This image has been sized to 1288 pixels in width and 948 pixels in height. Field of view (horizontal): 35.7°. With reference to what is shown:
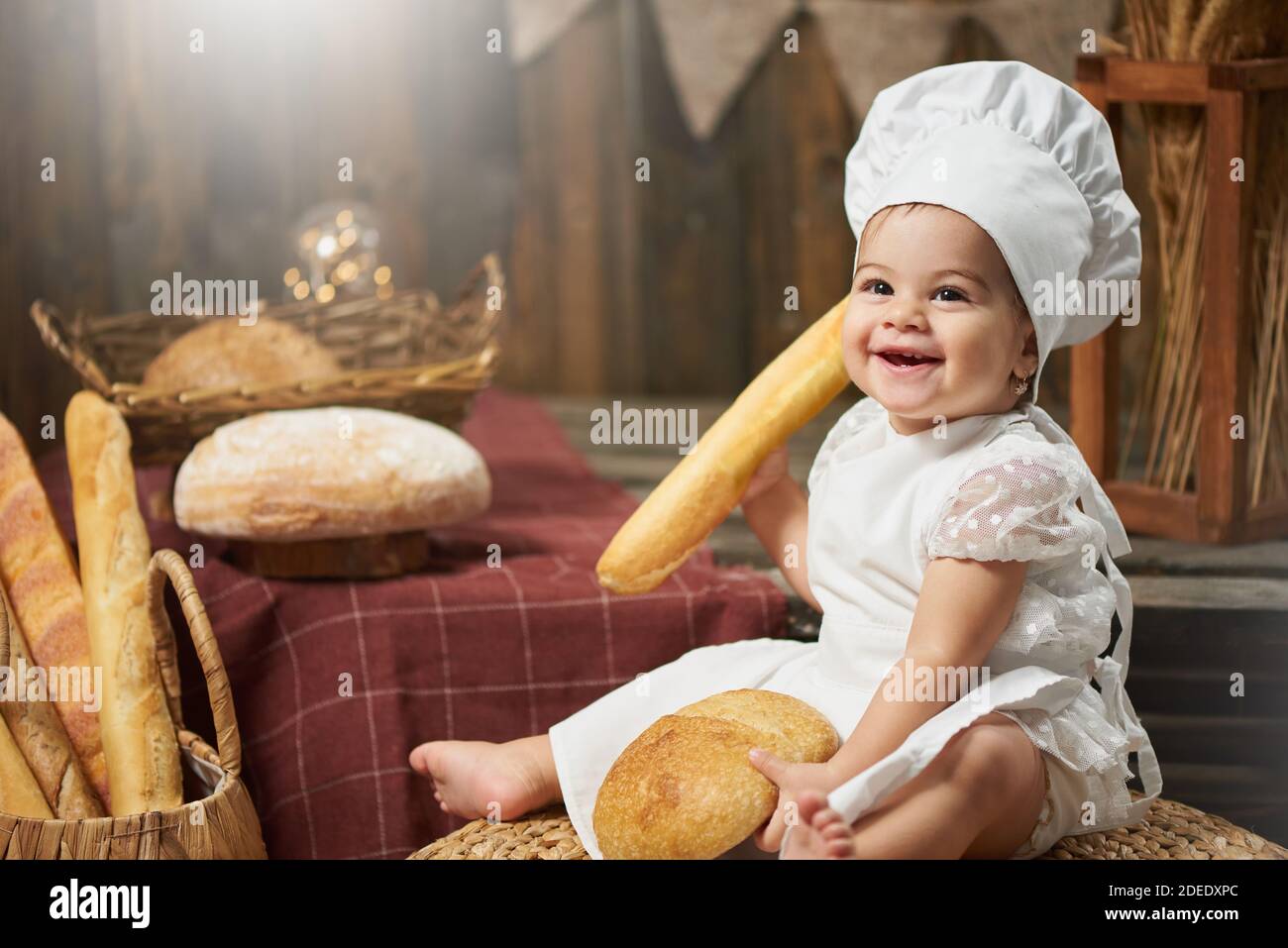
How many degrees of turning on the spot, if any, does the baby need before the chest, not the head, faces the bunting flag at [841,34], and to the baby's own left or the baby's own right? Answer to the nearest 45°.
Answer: approximately 135° to the baby's own right

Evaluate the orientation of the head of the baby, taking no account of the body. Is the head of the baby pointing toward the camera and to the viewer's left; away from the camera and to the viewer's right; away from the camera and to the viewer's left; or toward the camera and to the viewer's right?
toward the camera and to the viewer's left

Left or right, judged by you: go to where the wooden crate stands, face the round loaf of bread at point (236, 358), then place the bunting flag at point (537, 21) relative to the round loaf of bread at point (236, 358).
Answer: right

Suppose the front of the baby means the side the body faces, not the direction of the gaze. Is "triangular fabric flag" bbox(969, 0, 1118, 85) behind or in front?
behind

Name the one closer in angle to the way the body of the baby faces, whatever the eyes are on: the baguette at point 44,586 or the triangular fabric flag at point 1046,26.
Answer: the baguette

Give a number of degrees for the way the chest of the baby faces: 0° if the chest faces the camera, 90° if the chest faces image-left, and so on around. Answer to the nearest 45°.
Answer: approximately 45°

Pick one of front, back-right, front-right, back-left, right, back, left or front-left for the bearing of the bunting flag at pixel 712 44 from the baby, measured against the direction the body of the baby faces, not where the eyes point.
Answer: back-right

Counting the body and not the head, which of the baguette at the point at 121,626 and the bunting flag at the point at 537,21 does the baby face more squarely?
the baguette

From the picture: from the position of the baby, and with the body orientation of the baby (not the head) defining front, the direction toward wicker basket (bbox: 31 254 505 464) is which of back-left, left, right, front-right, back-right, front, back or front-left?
right
